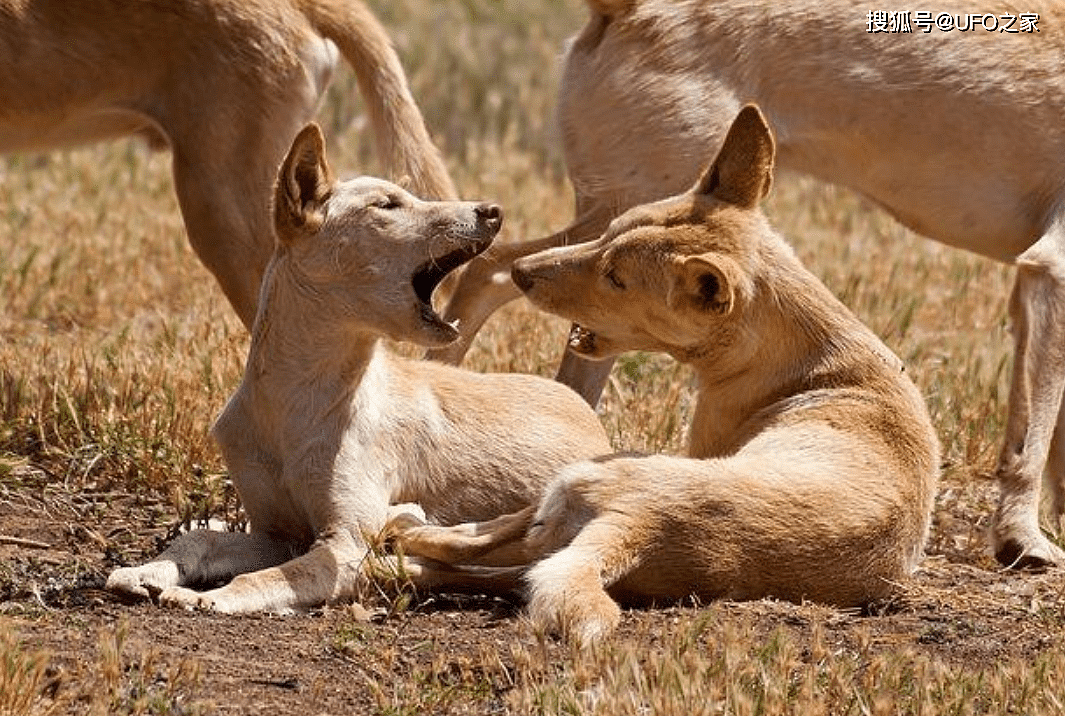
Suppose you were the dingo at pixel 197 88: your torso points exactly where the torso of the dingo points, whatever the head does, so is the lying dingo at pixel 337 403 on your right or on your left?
on your left

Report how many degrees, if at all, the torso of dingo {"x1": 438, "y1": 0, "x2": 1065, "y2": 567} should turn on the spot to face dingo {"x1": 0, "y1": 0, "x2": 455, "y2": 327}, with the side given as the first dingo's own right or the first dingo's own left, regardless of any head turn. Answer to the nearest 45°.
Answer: approximately 180°

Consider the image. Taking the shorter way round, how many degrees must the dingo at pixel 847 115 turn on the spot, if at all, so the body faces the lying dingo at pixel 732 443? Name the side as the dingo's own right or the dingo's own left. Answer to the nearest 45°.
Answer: approximately 90° to the dingo's own right

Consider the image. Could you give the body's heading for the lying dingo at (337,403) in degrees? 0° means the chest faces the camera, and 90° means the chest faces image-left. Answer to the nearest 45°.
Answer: approximately 45°

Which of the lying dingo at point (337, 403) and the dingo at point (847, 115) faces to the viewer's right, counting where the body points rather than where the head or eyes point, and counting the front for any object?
the dingo

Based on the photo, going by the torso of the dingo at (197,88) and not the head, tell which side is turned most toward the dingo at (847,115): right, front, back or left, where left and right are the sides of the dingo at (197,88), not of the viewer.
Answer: back

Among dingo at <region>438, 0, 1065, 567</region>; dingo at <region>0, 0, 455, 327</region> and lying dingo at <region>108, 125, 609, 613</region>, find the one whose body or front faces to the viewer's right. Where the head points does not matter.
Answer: dingo at <region>438, 0, 1065, 567</region>

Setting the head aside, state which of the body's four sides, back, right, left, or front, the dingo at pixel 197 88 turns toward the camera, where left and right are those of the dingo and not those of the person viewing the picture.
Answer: left

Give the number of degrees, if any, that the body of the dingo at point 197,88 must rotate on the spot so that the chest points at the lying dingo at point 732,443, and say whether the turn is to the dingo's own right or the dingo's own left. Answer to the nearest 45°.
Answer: approximately 135° to the dingo's own left
